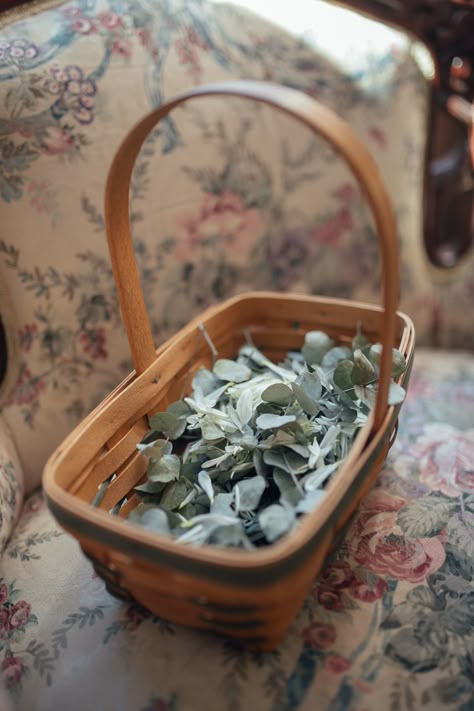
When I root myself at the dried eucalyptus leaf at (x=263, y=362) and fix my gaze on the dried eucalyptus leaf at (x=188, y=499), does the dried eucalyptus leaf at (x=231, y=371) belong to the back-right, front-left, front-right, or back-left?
front-right

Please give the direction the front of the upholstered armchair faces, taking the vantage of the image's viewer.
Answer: facing the viewer and to the right of the viewer

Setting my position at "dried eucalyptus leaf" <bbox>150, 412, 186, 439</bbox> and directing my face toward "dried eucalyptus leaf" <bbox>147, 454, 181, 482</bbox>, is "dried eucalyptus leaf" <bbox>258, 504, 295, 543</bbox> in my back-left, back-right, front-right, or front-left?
front-left
